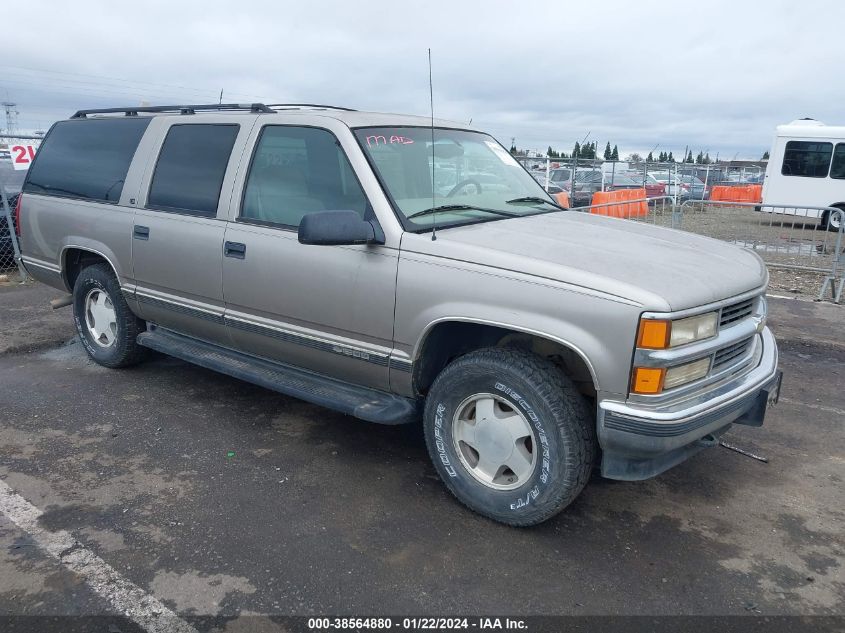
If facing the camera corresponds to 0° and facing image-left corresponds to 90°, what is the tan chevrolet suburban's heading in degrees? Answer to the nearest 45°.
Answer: approximately 315°

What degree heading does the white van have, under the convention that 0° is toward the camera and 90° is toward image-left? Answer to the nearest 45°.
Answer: approximately 270°

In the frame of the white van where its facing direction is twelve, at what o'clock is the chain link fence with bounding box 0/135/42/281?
The chain link fence is roughly at 4 o'clock from the white van.

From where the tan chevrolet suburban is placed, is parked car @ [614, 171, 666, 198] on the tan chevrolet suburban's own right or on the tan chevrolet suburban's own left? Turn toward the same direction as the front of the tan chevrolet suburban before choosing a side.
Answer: on the tan chevrolet suburban's own left

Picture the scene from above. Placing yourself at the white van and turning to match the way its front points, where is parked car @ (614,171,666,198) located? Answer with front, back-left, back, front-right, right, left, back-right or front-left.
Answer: back-left

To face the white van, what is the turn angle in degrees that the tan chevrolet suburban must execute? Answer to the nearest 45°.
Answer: approximately 90° to its left

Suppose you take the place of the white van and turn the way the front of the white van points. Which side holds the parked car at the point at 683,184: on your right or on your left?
on your left

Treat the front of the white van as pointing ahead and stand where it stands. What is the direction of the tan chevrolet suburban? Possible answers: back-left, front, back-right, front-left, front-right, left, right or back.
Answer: right

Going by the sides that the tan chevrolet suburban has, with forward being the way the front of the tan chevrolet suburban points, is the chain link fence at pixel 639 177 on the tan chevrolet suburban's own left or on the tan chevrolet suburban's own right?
on the tan chevrolet suburban's own left
